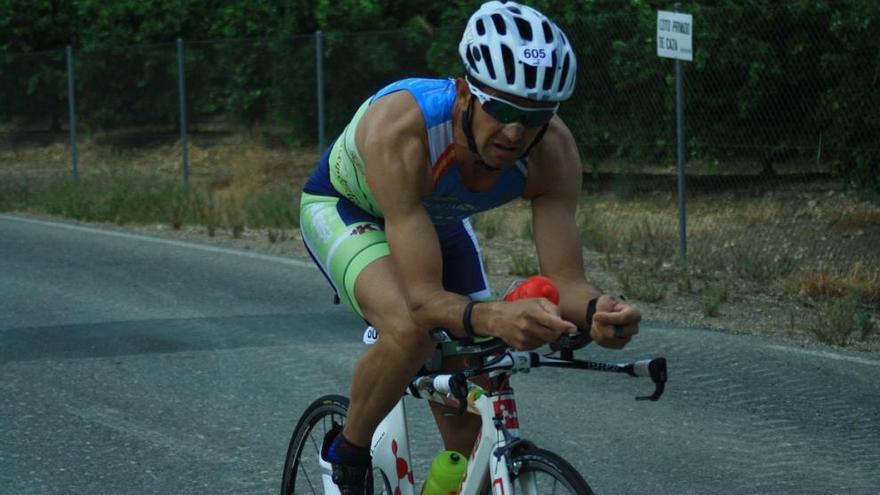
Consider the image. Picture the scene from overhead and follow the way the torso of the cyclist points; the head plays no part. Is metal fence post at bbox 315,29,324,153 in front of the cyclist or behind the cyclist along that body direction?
behind

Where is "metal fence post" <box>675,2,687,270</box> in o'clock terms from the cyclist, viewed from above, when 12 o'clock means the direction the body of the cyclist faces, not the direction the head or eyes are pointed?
The metal fence post is roughly at 8 o'clock from the cyclist.

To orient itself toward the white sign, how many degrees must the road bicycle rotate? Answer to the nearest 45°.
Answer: approximately 135° to its left

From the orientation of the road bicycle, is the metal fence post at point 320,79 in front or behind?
behind

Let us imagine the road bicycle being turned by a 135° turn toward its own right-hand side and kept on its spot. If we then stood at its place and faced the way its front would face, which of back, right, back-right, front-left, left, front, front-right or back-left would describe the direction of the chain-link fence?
right

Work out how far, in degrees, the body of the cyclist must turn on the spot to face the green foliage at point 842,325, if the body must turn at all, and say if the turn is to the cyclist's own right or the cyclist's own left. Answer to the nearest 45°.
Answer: approximately 90° to the cyclist's own left

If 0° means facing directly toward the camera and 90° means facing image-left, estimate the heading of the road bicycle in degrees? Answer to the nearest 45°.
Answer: approximately 315°
